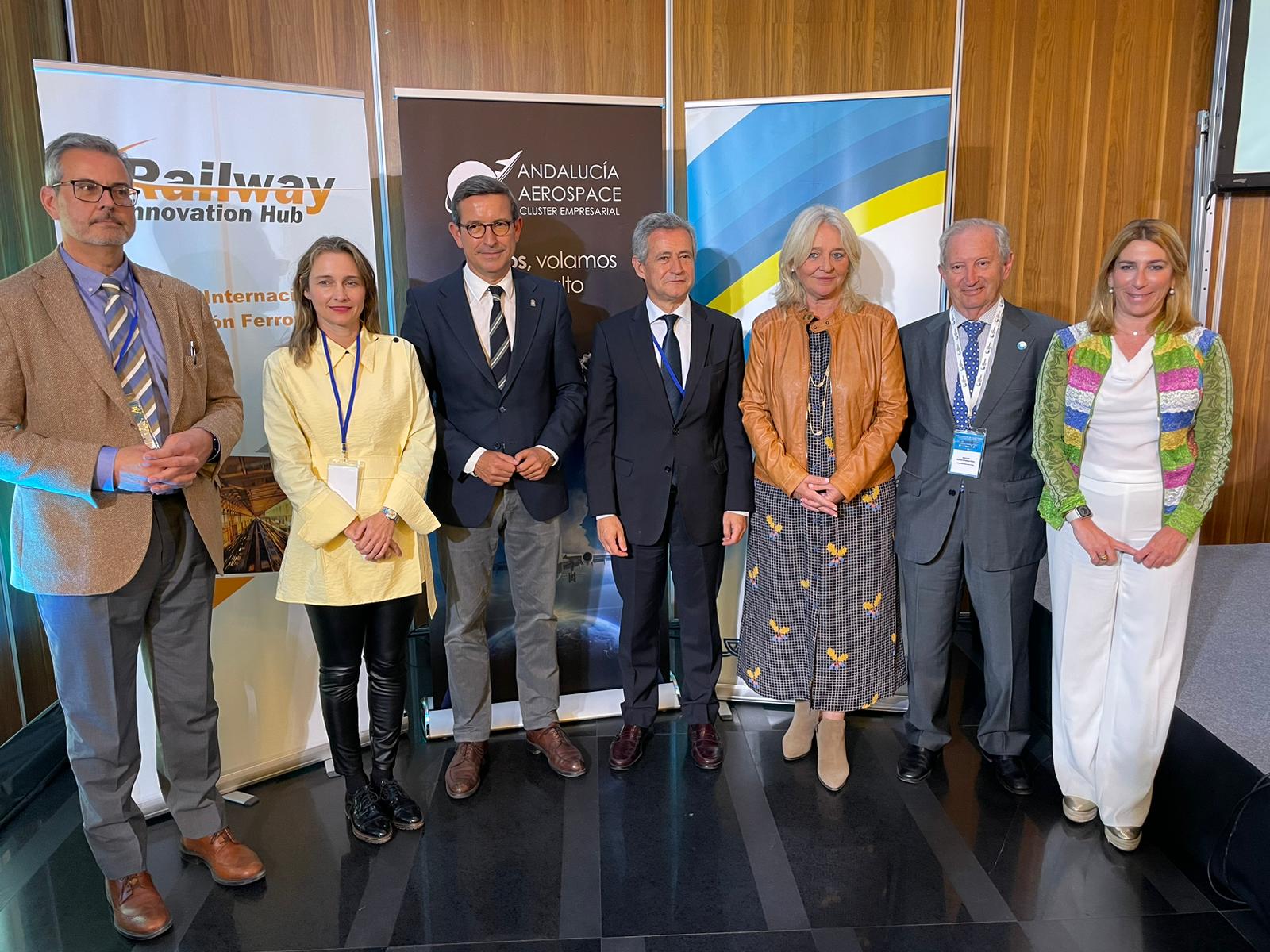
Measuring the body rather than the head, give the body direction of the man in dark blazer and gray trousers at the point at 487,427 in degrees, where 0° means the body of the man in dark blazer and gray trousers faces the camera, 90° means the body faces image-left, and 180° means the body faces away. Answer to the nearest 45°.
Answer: approximately 0°

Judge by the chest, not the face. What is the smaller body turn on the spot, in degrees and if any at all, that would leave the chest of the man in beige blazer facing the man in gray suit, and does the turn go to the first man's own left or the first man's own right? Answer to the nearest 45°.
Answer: approximately 45° to the first man's own left

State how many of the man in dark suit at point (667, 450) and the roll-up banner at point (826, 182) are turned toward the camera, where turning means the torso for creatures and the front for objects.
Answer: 2

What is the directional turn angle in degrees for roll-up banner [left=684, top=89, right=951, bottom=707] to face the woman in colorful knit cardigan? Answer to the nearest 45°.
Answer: approximately 45° to its left

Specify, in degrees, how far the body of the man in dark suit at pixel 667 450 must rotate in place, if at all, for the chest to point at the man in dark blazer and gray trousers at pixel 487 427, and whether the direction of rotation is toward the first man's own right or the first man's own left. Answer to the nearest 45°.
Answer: approximately 90° to the first man's own right

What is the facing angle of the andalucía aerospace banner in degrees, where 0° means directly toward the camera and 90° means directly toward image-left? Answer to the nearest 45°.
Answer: approximately 0°

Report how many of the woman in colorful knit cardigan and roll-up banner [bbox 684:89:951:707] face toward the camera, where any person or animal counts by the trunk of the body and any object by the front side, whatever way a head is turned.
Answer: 2

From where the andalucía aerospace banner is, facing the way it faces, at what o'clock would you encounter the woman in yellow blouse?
The woman in yellow blouse is roughly at 1 o'clock from the andalucía aerospace banner.
